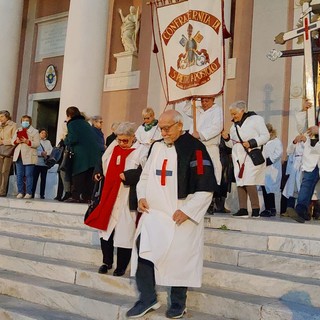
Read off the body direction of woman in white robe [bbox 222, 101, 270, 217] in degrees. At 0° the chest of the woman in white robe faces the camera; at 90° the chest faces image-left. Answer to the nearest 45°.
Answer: approximately 45°

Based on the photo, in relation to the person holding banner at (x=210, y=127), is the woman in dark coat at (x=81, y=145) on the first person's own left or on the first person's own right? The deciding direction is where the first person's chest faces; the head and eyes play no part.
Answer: on the first person's own right

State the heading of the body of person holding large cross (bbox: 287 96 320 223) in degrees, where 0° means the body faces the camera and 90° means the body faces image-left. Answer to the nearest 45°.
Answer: approximately 45°

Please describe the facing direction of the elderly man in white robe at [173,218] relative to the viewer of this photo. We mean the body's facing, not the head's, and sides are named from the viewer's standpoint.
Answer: facing the viewer and to the left of the viewer

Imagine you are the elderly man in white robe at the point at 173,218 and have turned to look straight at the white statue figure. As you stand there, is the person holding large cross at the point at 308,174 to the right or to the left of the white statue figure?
right

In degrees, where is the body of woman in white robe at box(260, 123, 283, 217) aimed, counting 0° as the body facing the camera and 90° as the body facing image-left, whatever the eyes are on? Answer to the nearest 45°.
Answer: approximately 45°

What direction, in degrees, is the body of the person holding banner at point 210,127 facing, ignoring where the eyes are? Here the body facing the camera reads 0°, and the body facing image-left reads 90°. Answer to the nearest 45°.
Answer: approximately 45°

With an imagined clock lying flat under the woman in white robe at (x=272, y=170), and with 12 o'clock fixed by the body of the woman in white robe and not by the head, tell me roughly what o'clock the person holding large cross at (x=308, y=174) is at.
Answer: The person holding large cross is roughly at 10 o'clock from the woman in white robe.

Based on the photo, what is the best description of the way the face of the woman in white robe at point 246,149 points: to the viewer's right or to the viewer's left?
to the viewer's left
